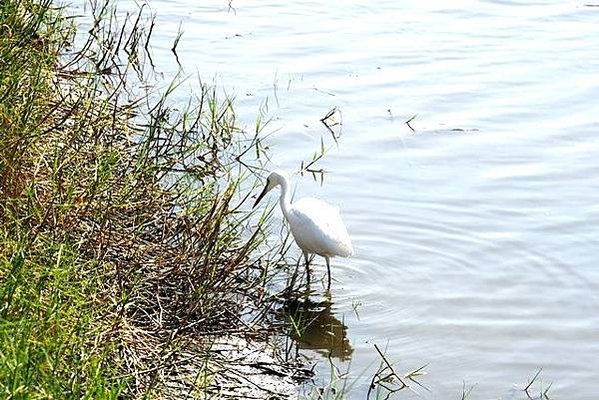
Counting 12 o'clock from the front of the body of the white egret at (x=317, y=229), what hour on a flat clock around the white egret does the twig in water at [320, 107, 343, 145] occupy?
The twig in water is roughly at 3 o'clock from the white egret.

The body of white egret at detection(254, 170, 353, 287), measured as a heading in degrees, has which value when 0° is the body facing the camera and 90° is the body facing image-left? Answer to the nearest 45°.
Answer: approximately 90°
